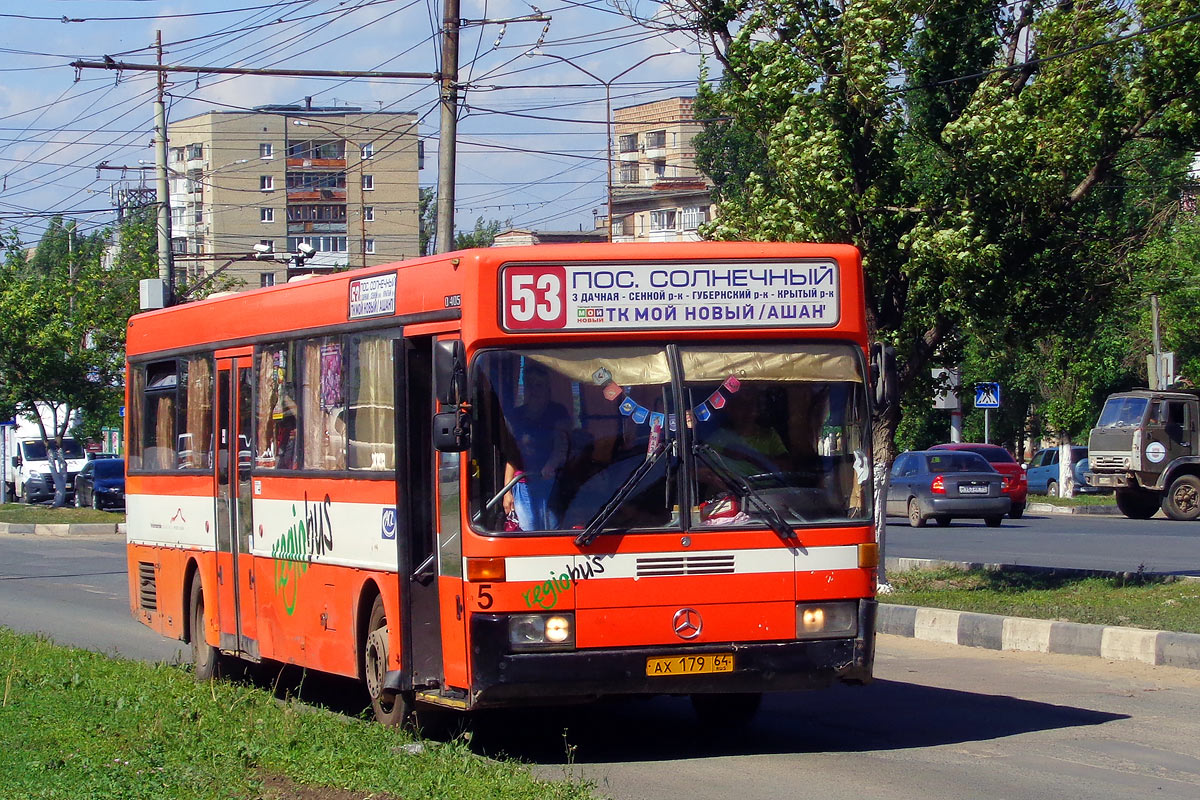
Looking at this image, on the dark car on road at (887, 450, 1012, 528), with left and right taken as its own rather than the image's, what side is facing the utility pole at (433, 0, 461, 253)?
left

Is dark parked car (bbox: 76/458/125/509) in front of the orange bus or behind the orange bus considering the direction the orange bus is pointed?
behind

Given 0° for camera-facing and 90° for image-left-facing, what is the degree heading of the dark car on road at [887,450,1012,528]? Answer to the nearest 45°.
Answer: approximately 135°

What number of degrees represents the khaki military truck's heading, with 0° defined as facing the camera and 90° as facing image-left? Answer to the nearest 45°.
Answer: approximately 45°

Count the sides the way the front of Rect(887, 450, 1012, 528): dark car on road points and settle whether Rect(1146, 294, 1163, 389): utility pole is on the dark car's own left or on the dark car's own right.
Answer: on the dark car's own right

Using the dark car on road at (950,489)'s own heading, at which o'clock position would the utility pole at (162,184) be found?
The utility pole is roughly at 10 o'clock from the dark car on road.

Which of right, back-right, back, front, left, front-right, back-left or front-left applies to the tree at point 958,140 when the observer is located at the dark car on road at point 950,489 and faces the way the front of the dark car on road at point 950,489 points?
back-left

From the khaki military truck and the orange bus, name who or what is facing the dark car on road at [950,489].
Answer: the khaki military truck

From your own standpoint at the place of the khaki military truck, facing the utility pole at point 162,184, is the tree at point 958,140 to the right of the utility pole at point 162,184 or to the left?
left

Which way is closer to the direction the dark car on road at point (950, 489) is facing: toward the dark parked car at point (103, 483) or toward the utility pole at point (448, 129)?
the dark parked car
